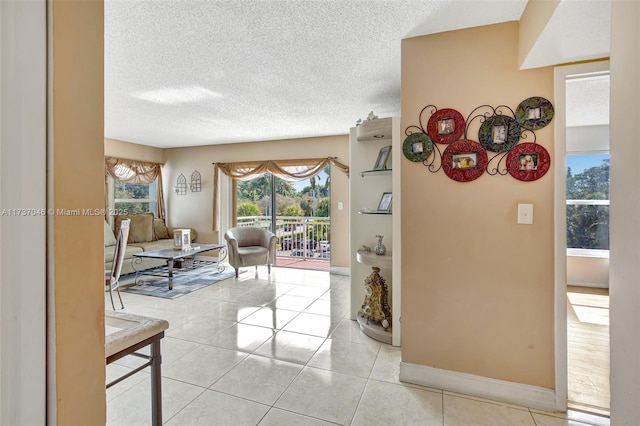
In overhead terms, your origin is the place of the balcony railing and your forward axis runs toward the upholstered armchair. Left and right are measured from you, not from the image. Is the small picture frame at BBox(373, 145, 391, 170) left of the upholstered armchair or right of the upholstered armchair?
left

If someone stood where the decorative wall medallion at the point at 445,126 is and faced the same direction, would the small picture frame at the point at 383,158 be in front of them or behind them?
behind

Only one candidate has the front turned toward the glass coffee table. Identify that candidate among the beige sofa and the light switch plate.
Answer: the beige sofa

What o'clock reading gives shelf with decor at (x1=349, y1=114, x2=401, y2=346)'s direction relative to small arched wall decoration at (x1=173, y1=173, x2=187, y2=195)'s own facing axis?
The shelf with decor is roughly at 10 o'clock from the small arched wall decoration.

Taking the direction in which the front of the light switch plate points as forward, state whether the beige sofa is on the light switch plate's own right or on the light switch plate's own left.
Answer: on the light switch plate's own right

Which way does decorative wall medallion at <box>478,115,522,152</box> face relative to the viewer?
toward the camera

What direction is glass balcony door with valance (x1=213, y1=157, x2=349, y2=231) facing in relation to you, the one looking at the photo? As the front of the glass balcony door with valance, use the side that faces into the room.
facing the viewer

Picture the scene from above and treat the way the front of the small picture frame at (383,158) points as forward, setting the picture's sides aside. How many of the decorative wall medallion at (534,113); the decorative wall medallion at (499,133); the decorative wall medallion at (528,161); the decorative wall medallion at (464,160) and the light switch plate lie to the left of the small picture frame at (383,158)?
5

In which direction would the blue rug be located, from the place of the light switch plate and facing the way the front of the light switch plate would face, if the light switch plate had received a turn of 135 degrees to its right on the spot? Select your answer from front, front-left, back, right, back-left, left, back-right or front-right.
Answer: front-left

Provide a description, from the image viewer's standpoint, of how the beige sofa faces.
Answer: facing the viewer and to the right of the viewer

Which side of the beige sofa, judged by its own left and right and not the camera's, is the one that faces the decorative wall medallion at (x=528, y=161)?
front

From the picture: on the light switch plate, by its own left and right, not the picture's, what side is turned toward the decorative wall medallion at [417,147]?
right

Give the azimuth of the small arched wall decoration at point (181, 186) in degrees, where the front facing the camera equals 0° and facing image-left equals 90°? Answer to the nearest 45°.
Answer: approximately 45°

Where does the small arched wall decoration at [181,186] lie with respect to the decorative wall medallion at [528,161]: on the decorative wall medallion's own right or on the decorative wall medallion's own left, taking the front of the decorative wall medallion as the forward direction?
on the decorative wall medallion's own right

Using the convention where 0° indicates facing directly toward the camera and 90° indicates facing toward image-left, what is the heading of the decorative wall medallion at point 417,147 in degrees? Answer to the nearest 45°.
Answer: approximately 0°
